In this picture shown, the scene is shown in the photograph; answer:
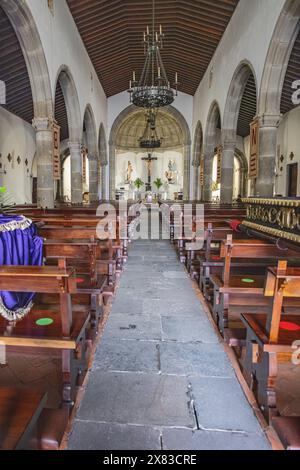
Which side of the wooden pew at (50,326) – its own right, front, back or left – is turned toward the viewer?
back

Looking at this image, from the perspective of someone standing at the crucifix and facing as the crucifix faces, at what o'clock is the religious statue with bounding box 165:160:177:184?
The religious statue is roughly at 9 o'clock from the crucifix.

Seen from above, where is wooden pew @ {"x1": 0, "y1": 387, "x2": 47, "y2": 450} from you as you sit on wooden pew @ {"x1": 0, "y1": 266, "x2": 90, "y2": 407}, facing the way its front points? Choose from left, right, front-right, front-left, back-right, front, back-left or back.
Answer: back

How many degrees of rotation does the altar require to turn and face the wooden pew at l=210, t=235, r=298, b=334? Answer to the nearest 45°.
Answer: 0° — it already faces it

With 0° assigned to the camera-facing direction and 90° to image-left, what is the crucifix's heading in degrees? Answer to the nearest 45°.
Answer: approximately 0°

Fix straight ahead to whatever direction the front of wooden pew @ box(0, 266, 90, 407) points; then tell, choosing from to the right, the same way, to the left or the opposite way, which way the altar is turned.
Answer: the opposite way

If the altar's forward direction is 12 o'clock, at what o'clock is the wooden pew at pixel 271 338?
The wooden pew is roughly at 12 o'clock from the altar.

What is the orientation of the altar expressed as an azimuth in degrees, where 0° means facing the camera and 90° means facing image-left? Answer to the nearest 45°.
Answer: approximately 0°

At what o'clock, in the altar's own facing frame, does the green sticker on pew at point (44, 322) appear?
The green sticker on pew is roughly at 12 o'clock from the altar.

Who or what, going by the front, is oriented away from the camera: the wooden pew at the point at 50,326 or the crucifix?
the wooden pew

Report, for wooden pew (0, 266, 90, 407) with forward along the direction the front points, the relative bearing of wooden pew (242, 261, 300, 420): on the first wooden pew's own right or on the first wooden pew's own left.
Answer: on the first wooden pew's own right

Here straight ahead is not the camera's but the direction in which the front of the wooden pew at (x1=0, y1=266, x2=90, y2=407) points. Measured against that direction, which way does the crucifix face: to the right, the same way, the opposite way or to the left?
the opposite way
